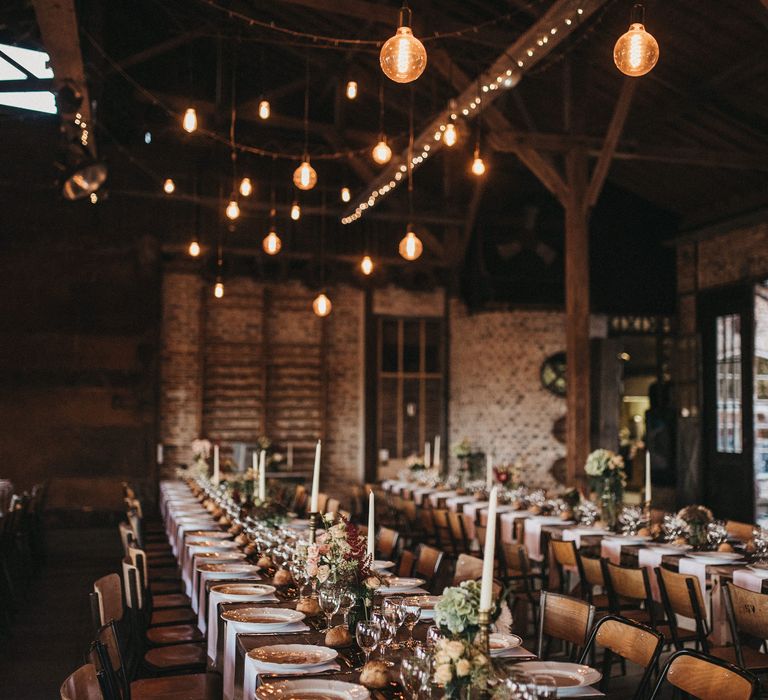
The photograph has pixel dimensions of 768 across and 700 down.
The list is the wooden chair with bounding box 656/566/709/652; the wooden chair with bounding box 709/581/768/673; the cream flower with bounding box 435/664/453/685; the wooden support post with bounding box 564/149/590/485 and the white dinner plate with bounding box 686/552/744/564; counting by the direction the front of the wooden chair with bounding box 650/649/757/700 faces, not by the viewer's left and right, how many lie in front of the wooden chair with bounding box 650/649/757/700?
1

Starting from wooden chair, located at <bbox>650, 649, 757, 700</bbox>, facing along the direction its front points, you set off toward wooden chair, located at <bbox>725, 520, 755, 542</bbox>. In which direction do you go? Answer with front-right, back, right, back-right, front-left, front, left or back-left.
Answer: back-right

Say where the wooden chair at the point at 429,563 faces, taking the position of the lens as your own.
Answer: facing the viewer and to the left of the viewer

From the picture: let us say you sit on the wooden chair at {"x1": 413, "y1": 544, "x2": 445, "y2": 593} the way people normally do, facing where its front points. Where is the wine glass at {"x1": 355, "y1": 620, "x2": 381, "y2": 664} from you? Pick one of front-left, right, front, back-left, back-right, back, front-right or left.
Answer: front-left

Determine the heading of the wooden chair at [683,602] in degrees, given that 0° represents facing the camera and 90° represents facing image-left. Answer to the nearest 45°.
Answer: approximately 225°
